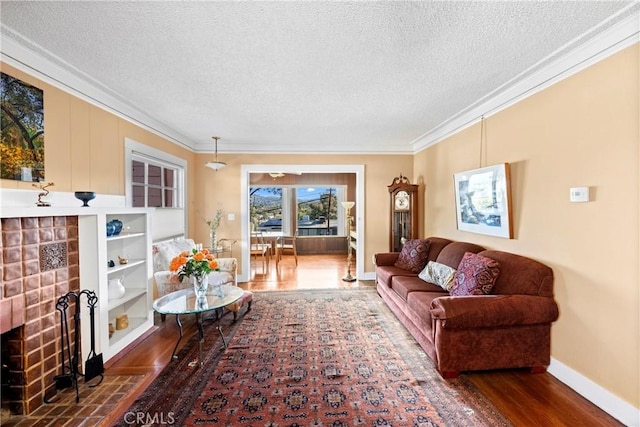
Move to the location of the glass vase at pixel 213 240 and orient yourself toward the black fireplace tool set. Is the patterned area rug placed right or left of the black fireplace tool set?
left

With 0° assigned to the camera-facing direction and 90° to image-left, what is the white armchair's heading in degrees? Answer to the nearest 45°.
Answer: approximately 315°

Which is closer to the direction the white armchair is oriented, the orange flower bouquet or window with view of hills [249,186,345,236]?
the orange flower bouquet

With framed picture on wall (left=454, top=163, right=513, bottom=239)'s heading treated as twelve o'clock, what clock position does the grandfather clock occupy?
The grandfather clock is roughly at 3 o'clock from the framed picture on wall.

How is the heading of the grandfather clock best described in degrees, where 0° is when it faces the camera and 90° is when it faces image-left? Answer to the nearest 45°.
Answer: approximately 45°

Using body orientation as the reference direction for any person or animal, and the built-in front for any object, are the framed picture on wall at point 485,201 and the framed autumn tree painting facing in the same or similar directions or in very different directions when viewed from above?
very different directions

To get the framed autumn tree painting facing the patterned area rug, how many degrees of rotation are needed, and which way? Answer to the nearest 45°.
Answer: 0° — it already faces it

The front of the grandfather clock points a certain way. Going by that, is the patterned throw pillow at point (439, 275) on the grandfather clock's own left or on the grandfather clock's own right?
on the grandfather clock's own left

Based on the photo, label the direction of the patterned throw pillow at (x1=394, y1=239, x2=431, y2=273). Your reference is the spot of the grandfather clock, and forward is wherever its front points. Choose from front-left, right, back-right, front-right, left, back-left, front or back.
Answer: front-left

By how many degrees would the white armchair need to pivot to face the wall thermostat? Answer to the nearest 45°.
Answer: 0° — it already faces it
